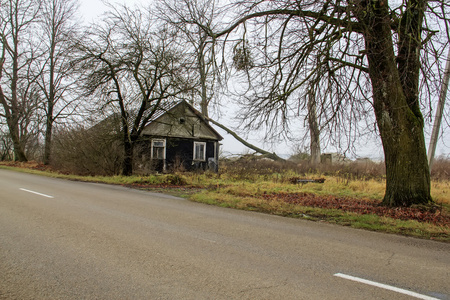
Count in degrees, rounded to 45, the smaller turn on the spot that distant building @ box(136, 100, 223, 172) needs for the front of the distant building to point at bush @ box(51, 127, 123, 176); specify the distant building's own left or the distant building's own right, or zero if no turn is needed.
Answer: approximately 45° to the distant building's own right

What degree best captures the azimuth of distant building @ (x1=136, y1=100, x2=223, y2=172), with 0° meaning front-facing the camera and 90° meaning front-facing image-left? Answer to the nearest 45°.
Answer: approximately 0°
